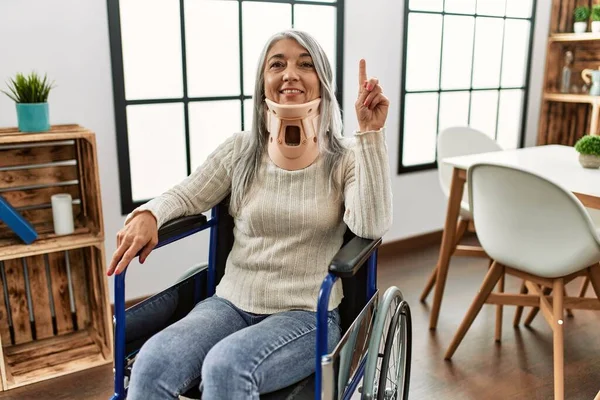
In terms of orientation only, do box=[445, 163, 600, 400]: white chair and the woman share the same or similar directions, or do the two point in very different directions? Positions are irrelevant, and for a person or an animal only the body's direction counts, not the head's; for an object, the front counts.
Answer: very different directions

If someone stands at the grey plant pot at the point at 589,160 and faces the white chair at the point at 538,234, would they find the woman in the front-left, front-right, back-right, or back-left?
front-right

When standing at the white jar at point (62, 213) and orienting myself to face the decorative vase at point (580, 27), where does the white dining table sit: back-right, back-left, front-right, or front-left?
front-right

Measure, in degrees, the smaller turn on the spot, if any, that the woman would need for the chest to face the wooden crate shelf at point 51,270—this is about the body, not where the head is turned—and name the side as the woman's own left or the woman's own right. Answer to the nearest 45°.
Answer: approximately 90° to the woman's own right

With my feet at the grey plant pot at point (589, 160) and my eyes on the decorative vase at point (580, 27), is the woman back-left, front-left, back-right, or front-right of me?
back-left

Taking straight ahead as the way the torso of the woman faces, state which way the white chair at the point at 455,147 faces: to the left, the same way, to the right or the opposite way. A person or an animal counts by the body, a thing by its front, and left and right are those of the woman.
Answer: to the left

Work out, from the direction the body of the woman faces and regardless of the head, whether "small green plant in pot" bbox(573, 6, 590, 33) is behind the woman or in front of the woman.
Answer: behind

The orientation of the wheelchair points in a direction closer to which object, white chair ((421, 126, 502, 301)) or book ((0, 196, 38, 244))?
the book

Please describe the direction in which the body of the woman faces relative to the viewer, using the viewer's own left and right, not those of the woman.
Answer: facing the viewer and to the left of the viewer

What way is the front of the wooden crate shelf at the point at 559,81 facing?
toward the camera

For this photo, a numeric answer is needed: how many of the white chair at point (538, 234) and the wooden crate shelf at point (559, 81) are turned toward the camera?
1
